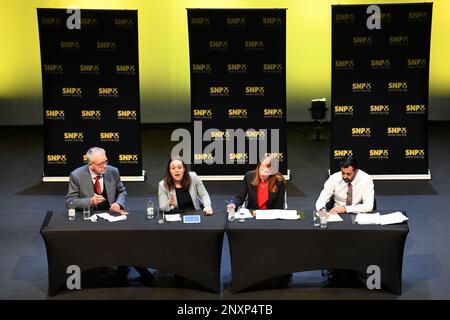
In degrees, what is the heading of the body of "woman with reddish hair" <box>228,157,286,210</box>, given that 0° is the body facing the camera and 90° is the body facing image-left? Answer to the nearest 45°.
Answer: approximately 0°

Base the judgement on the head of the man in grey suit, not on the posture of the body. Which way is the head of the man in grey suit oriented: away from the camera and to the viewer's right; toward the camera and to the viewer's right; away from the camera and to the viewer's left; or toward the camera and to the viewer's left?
toward the camera and to the viewer's right

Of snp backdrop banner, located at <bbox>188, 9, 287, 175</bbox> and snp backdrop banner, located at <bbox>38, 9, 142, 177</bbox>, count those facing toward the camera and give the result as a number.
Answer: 2

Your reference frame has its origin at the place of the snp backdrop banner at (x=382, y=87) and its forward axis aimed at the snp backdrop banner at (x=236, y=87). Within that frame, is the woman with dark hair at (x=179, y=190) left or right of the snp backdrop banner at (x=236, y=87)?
left

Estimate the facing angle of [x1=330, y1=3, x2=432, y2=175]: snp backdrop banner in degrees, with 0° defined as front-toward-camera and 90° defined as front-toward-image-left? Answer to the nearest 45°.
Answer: approximately 0°

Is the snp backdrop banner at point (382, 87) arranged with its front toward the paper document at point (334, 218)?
yes

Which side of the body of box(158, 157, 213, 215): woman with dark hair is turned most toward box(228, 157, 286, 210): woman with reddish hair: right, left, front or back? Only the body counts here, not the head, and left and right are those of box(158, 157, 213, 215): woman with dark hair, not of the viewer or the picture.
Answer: left

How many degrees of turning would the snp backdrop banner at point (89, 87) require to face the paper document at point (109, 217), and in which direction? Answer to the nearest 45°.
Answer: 0° — it already faces it

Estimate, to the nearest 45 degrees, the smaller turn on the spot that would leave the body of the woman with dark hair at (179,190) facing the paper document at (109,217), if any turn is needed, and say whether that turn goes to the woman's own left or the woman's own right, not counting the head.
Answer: approximately 45° to the woman's own right
